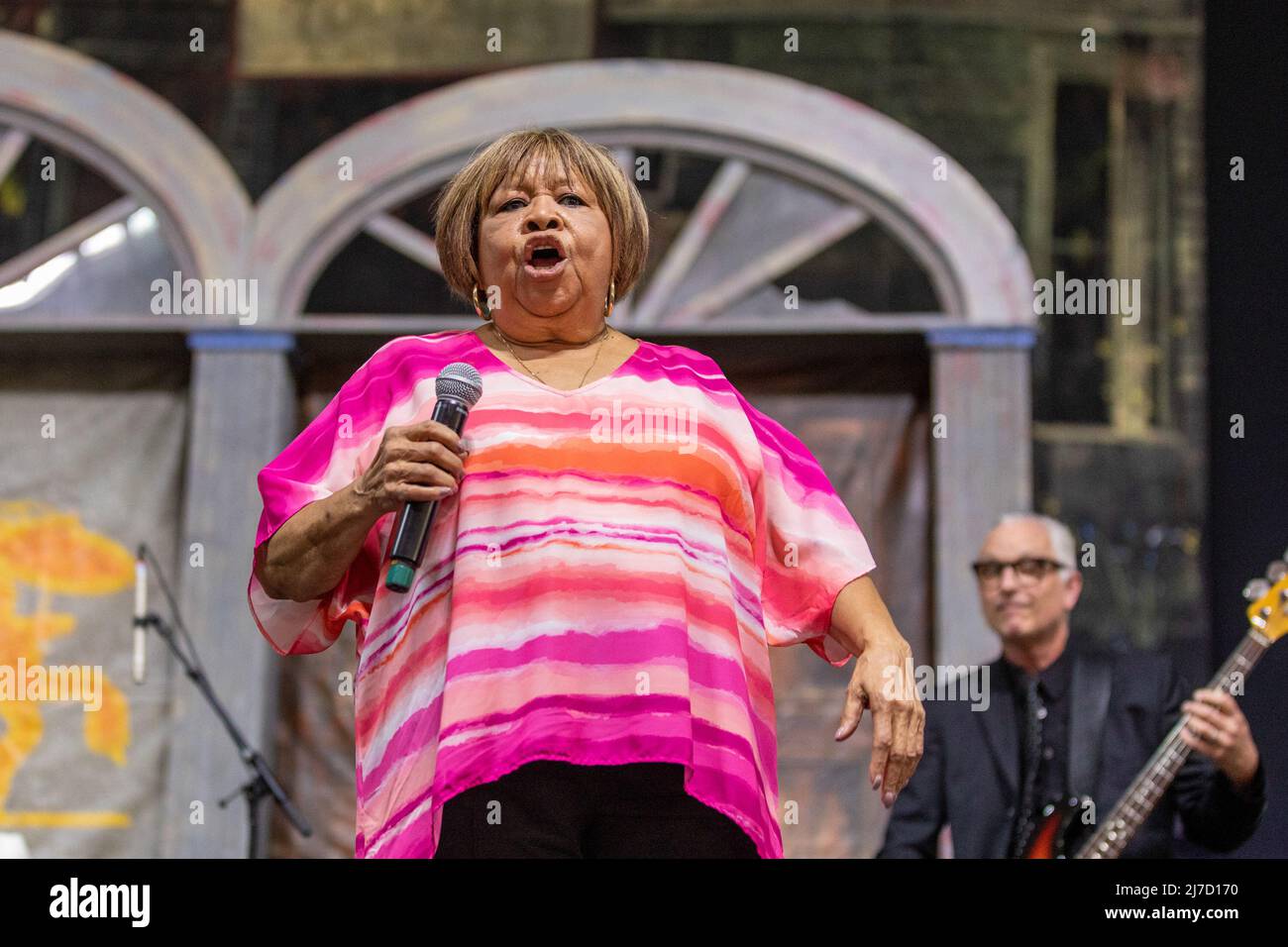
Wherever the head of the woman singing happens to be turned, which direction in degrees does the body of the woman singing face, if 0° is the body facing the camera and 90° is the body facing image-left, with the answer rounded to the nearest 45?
approximately 0°

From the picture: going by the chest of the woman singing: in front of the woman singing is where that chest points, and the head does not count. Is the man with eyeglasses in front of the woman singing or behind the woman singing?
behind

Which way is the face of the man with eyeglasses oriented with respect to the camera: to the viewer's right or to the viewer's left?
to the viewer's left
